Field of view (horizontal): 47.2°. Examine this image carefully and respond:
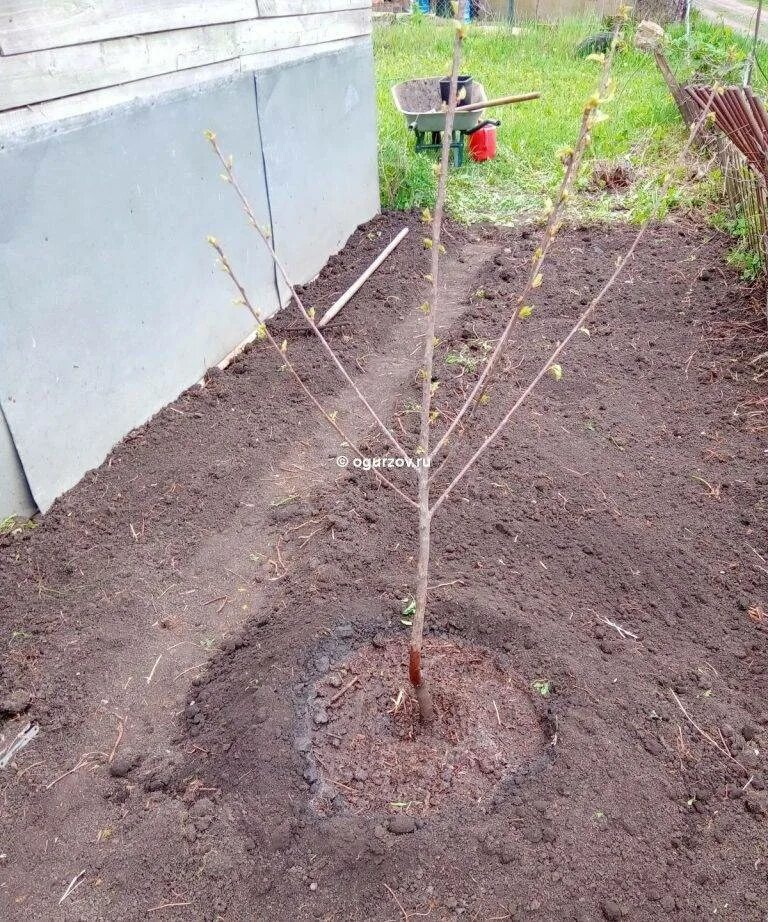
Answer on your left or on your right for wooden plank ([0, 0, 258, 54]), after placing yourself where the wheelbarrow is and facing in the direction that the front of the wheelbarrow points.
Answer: on your left

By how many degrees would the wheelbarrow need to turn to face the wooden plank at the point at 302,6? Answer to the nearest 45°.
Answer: approximately 90° to its left

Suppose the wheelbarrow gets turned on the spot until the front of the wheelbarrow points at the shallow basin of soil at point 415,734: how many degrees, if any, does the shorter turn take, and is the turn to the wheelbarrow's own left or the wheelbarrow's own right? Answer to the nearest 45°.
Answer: approximately 90° to the wheelbarrow's own left

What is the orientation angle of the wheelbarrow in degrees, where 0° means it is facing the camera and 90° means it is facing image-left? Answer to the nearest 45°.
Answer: approximately 90°

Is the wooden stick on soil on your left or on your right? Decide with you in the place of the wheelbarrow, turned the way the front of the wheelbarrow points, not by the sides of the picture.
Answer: on your left
